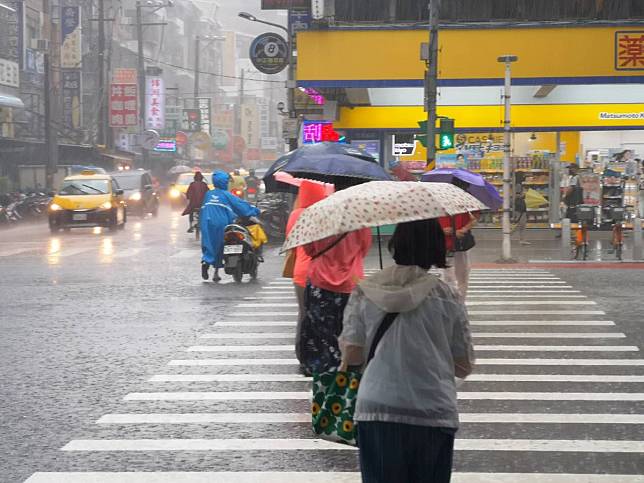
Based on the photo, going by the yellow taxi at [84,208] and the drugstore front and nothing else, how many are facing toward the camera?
2

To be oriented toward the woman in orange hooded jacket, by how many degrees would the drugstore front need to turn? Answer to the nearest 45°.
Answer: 0° — it already faces them

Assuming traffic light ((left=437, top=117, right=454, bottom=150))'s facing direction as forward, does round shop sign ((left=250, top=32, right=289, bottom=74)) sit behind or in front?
behind

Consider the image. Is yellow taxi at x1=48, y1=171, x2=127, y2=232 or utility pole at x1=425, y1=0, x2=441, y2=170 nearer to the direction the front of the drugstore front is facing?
the utility pole

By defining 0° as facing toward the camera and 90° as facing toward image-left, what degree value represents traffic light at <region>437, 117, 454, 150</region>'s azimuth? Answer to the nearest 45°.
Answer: approximately 0°

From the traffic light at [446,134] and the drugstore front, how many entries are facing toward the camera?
2

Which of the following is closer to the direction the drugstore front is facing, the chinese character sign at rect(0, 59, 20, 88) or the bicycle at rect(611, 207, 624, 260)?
the bicycle

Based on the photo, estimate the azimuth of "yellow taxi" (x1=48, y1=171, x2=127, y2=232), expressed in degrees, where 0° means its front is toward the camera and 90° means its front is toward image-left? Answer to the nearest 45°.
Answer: approximately 0°
